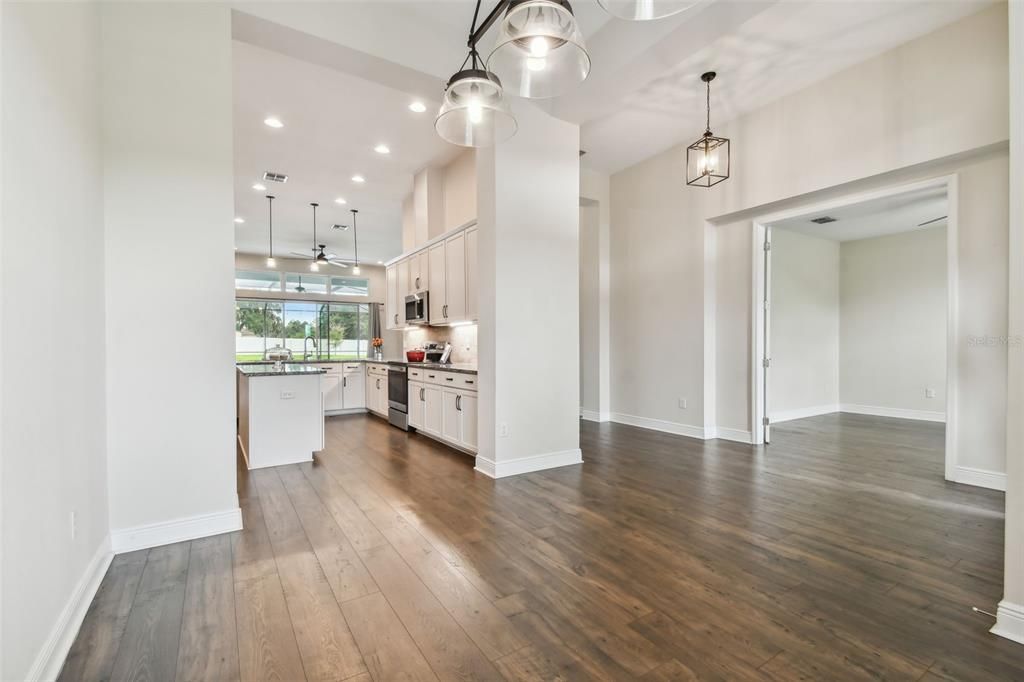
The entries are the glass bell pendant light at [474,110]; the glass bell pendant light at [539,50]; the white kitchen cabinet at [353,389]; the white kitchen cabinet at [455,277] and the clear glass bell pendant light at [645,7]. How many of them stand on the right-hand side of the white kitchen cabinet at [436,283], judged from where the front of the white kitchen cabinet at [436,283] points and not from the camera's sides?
1

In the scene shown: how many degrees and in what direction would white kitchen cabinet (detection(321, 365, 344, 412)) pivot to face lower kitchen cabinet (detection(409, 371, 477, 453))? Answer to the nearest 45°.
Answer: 0° — it already faces it

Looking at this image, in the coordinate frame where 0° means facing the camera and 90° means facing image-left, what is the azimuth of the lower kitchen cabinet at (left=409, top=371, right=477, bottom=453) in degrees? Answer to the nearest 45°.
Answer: approximately 45°

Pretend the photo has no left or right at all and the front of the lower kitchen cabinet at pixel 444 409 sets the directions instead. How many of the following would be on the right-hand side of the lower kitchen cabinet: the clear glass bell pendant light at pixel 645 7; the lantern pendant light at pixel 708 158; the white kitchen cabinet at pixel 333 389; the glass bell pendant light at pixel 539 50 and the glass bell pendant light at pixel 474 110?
1

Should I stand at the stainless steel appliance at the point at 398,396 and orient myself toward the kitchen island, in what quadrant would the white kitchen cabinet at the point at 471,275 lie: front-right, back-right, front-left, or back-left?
front-left

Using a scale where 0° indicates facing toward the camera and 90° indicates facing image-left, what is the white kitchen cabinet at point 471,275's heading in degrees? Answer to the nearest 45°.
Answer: approximately 45°

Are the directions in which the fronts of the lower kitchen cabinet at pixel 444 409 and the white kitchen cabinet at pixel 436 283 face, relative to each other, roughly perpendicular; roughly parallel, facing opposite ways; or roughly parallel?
roughly parallel

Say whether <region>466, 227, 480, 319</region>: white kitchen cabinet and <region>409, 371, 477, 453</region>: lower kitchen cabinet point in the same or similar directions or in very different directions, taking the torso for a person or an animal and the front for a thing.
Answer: same or similar directions

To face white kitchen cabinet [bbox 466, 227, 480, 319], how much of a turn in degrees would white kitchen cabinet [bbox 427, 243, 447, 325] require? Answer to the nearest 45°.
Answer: approximately 90° to its left

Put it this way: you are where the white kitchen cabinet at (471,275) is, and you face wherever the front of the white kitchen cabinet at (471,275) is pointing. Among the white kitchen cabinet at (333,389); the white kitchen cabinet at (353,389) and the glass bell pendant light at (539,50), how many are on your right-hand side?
2

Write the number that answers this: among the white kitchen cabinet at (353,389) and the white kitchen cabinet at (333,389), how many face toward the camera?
2

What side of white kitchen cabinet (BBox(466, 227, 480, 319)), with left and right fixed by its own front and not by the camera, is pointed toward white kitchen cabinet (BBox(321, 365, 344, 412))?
right

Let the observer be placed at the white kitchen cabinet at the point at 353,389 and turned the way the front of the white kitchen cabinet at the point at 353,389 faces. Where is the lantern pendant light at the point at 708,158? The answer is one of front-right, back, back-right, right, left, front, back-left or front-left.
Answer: front-left

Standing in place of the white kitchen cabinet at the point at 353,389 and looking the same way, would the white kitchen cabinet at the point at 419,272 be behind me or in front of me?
in front

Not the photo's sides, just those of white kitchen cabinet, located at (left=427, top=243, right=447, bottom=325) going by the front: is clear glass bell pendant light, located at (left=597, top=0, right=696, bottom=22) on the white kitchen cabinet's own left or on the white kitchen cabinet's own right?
on the white kitchen cabinet's own left

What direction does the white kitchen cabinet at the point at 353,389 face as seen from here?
toward the camera

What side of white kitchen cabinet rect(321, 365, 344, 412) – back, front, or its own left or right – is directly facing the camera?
front

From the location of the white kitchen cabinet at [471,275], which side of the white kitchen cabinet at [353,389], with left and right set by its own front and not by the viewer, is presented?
front
